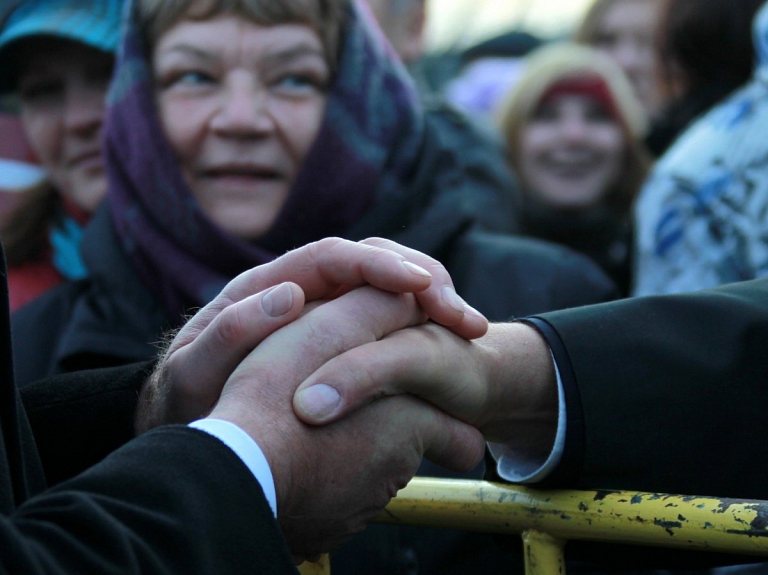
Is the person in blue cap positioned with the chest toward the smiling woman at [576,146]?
no

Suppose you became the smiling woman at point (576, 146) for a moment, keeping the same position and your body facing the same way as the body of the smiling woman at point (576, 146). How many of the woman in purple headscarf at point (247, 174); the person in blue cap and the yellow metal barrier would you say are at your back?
0

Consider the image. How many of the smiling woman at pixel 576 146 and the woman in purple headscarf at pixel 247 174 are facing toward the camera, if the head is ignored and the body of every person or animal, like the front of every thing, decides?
2

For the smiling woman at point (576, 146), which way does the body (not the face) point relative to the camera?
toward the camera

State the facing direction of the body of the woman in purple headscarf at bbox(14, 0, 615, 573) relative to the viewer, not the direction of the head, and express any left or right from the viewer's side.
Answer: facing the viewer

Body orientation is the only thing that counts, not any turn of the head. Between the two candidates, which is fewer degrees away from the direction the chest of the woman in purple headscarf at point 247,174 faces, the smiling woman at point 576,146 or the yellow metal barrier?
the yellow metal barrier

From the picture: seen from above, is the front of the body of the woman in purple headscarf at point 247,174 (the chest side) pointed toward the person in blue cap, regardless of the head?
no

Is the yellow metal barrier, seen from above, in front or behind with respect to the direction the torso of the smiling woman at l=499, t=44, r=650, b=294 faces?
in front

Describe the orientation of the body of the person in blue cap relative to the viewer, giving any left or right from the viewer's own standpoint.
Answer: facing the viewer and to the right of the viewer

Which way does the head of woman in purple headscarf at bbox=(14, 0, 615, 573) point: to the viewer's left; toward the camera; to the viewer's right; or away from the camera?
toward the camera

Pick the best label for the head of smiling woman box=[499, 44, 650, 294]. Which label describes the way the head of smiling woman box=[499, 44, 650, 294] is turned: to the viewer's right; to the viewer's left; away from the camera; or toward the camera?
toward the camera

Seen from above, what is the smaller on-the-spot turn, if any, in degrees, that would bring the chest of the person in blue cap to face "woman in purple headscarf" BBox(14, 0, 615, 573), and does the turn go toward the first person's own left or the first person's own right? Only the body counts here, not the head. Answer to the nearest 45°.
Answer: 0° — they already face them

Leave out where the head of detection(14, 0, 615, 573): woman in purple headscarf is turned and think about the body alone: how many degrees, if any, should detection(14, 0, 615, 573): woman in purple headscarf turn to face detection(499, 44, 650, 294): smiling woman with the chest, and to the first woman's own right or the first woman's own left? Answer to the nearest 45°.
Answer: approximately 135° to the first woman's own left

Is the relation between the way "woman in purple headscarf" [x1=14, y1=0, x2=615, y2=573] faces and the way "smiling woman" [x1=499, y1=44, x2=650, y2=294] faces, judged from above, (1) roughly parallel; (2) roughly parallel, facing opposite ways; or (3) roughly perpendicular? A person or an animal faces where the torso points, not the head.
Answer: roughly parallel
